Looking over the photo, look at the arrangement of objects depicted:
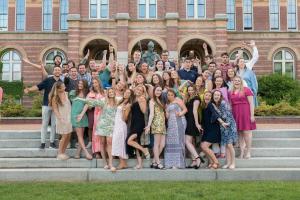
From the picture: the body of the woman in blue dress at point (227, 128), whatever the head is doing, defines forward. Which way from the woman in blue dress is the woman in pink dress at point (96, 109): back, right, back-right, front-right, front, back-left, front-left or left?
front-right

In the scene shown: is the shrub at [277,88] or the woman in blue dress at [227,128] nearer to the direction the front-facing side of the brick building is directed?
the woman in blue dress

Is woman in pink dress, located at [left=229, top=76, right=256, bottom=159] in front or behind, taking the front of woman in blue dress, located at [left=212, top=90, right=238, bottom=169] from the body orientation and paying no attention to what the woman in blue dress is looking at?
behind

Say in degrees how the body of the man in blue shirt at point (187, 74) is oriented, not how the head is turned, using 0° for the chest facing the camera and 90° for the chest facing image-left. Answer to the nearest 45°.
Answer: approximately 0°

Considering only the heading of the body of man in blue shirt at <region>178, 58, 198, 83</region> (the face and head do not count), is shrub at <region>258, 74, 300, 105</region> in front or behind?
behind

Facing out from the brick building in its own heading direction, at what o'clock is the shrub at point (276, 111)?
The shrub is roughly at 11 o'clock from the brick building.

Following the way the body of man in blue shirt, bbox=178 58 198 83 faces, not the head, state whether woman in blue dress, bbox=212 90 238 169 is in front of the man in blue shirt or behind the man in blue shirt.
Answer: in front

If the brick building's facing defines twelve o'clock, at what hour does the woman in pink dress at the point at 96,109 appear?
The woman in pink dress is roughly at 12 o'clock from the brick building.

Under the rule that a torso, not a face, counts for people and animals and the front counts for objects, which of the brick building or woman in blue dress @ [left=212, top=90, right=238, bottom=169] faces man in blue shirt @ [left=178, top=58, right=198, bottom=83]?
the brick building

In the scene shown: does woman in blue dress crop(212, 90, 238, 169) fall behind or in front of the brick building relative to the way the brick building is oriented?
in front

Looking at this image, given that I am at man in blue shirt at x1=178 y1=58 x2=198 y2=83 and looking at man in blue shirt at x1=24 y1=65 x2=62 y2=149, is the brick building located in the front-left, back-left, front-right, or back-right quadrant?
back-right

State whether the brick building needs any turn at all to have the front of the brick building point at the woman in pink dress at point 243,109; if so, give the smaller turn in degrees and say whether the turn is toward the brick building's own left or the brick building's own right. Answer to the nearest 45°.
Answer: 0° — it already faces them

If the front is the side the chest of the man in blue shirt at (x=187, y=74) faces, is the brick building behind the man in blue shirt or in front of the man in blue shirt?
behind

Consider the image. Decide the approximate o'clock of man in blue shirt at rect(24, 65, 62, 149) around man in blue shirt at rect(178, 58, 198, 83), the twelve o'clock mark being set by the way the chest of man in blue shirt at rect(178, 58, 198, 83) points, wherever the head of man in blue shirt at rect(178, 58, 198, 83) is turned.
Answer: man in blue shirt at rect(24, 65, 62, 149) is roughly at 2 o'clock from man in blue shirt at rect(178, 58, 198, 83).
